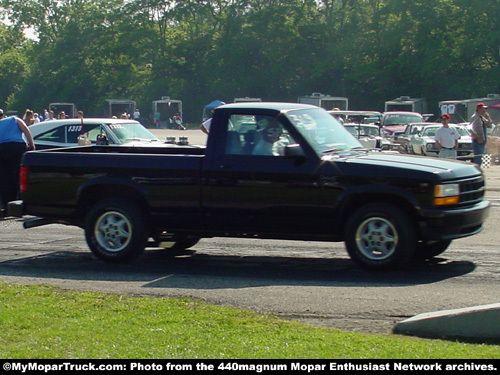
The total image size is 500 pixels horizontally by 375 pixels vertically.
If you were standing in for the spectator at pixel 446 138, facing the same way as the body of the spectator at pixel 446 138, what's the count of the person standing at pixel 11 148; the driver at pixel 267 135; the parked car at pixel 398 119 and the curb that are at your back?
1

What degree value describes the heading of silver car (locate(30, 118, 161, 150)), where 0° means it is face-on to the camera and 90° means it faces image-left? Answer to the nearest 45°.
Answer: approximately 315°

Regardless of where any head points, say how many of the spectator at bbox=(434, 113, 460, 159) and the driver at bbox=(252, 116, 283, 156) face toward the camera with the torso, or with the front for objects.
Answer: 1

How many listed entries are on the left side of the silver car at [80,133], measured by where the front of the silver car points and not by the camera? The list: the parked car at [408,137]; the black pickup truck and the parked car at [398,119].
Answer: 2

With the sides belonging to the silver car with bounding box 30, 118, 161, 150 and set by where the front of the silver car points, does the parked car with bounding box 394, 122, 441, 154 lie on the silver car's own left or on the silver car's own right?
on the silver car's own left

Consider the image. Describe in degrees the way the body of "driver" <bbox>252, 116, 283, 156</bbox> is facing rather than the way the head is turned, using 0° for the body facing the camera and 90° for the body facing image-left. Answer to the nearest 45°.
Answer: approximately 270°

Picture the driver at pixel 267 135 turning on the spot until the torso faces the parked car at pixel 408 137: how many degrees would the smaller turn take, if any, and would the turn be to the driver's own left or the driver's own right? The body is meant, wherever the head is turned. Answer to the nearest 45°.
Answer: approximately 90° to the driver's own left

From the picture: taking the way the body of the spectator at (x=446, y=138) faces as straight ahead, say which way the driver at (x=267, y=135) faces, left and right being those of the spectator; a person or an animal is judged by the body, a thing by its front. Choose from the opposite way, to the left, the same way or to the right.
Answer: to the left

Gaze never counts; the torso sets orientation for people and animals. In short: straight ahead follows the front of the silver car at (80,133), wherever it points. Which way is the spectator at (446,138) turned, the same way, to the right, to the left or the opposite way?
to the right

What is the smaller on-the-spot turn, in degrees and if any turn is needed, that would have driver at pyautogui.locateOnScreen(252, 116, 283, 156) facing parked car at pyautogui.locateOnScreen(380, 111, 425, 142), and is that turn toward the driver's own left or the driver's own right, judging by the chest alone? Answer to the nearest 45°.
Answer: approximately 90° to the driver's own left
